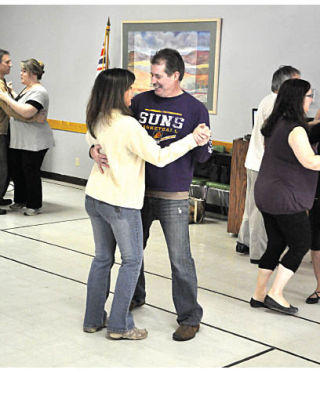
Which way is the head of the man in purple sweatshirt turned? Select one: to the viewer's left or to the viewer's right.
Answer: to the viewer's left

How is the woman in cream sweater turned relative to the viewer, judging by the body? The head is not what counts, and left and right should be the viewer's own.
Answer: facing away from the viewer and to the right of the viewer

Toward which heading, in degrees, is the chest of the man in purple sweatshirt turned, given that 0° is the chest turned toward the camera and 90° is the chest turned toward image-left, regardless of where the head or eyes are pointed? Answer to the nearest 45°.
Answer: approximately 45°

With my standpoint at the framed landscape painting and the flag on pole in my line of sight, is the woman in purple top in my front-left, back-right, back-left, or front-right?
back-left

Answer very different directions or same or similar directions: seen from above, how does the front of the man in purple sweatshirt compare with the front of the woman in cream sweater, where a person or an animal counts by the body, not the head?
very different directions

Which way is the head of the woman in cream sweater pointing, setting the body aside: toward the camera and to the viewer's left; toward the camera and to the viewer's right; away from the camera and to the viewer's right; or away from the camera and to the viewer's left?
away from the camera and to the viewer's right

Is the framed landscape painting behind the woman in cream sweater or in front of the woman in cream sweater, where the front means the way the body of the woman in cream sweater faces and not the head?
in front

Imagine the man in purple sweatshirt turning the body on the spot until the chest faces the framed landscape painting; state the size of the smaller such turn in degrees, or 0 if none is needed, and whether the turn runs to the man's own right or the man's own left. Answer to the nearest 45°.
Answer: approximately 135° to the man's own right
